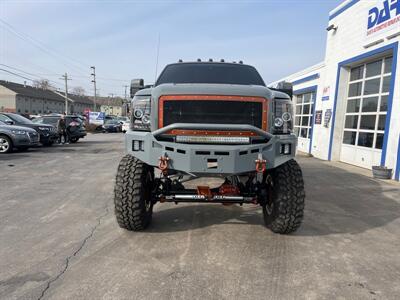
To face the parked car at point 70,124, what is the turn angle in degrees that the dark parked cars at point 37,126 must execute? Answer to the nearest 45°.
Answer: approximately 90° to its left

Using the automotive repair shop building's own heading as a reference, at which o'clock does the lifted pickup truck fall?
The lifted pickup truck is roughly at 11 o'clock from the automotive repair shop building.

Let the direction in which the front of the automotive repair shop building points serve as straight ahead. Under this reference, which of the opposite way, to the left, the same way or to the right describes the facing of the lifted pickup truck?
to the left

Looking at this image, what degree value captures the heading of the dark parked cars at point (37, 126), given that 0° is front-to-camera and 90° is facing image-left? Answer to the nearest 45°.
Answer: approximately 315°

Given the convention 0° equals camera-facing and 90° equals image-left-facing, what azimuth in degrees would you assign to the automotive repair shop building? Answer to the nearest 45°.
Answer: approximately 45°

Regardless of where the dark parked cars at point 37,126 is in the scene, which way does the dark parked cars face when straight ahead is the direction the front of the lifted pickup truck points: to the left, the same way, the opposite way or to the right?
to the left

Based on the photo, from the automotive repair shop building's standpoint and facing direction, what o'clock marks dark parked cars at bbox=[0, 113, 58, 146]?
The dark parked cars is roughly at 1 o'clock from the automotive repair shop building.

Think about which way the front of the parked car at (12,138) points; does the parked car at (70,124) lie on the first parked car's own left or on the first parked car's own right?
on the first parked car's own left
